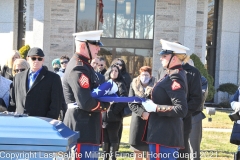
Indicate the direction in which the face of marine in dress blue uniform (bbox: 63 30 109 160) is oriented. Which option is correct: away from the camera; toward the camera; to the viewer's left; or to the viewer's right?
to the viewer's right

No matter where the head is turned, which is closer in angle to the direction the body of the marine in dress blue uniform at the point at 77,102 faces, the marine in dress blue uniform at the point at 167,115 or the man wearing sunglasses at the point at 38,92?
the marine in dress blue uniform

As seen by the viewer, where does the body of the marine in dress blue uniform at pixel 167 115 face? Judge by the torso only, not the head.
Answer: to the viewer's left

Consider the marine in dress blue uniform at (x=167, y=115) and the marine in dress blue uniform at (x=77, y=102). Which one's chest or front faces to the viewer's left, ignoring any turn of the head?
the marine in dress blue uniform at (x=167, y=115)

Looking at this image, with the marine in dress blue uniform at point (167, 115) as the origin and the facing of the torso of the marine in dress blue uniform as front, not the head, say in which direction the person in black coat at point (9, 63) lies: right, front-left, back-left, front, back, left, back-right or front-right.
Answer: front-right

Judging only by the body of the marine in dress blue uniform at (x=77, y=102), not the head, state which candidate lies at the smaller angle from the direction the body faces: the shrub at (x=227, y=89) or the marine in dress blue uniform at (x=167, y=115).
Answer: the marine in dress blue uniform

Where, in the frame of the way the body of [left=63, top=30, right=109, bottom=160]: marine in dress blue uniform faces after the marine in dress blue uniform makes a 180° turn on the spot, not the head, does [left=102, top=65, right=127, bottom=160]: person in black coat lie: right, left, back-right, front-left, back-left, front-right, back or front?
right

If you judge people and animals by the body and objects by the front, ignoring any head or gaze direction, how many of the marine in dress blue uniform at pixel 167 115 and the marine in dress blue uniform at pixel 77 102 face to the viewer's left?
1

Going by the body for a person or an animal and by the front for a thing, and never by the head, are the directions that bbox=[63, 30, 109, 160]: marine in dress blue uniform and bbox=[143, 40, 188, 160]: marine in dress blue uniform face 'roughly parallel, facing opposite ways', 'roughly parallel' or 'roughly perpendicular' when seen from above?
roughly parallel, facing opposite ways

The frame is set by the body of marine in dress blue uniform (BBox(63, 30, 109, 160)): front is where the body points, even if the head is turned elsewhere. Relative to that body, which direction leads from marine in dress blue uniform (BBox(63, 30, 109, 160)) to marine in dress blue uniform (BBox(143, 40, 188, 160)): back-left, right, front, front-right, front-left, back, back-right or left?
front

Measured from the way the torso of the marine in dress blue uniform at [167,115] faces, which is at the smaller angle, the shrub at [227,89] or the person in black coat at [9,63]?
the person in black coat

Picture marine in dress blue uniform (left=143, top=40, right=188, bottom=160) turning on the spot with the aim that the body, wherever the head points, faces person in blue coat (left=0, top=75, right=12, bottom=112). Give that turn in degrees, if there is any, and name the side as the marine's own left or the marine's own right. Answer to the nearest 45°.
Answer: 0° — they already face them

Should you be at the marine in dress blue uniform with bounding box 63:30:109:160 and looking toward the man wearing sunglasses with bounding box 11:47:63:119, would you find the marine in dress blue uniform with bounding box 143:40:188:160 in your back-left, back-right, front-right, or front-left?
back-right

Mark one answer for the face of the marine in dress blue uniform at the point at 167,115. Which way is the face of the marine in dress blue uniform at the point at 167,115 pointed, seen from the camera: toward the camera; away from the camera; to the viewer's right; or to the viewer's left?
to the viewer's left

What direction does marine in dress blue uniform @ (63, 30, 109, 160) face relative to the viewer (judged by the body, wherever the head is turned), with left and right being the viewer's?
facing to the right of the viewer
